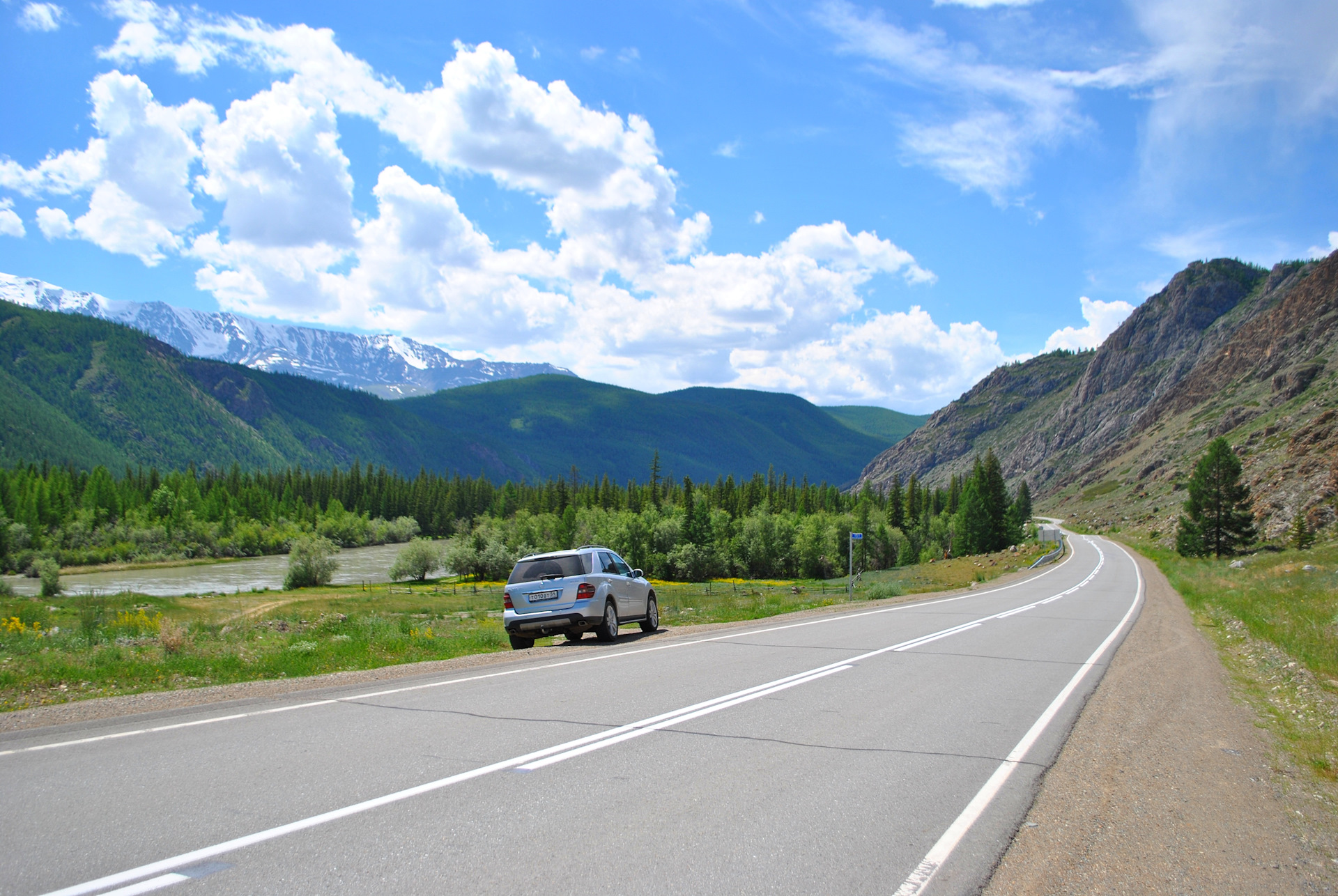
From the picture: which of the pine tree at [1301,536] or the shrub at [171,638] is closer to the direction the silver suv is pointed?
the pine tree

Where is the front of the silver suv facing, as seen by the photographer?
facing away from the viewer and to the right of the viewer

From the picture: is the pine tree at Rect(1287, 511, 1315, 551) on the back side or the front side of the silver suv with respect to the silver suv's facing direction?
on the front side

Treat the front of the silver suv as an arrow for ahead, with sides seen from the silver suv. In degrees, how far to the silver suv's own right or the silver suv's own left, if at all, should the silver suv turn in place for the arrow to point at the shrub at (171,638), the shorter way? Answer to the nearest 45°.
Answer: approximately 135° to the silver suv's own left
